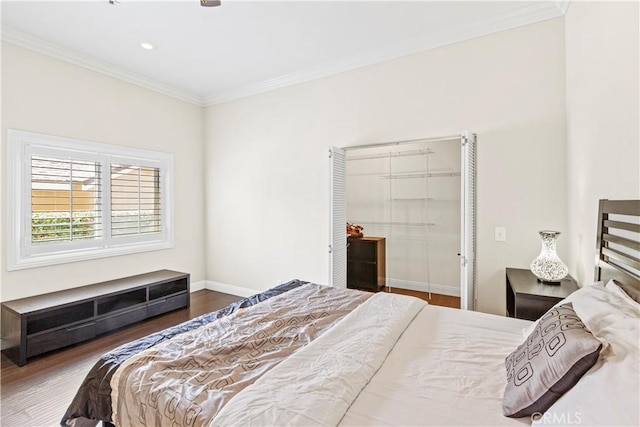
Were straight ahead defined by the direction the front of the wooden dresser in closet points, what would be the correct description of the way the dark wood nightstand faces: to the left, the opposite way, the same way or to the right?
to the right

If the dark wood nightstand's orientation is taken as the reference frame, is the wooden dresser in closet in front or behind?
in front

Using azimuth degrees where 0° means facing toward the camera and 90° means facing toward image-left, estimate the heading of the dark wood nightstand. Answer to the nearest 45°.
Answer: approximately 90°

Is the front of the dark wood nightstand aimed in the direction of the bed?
no

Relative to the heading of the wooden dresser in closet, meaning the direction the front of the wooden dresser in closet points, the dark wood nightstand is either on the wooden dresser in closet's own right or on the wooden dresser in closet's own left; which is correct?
on the wooden dresser in closet's own left

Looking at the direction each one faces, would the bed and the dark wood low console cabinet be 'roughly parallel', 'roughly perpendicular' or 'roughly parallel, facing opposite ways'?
roughly parallel, facing opposite ways

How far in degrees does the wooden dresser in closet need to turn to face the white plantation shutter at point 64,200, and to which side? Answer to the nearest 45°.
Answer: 0° — it already faces it

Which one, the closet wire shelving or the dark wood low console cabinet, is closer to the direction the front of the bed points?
the dark wood low console cabinet

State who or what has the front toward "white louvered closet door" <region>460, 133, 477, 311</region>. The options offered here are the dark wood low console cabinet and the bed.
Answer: the dark wood low console cabinet

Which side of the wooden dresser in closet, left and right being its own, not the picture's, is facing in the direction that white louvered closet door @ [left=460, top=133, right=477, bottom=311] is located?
left

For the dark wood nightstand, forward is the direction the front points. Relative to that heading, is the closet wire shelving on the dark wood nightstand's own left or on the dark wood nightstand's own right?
on the dark wood nightstand's own right

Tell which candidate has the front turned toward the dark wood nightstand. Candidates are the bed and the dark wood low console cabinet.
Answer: the dark wood low console cabinet

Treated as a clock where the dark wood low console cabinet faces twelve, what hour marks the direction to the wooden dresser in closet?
The wooden dresser in closet is roughly at 11 o'clock from the dark wood low console cabinet.

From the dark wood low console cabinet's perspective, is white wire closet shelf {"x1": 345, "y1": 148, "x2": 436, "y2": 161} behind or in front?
in front

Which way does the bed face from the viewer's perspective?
to the viewer's left

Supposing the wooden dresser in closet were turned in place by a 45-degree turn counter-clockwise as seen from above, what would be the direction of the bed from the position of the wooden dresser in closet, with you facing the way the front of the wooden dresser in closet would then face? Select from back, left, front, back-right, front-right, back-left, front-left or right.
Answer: front

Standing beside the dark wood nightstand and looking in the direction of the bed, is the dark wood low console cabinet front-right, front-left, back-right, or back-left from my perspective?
front-right

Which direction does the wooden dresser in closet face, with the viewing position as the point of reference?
facing the viewer and to the left of the viewer

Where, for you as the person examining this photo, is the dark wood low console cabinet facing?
facing the viewer and to the right of the viewer

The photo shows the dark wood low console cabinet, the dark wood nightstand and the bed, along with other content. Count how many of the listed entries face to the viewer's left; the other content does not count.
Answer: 2
